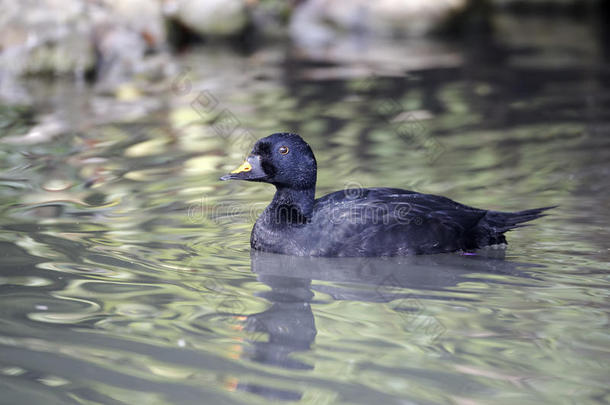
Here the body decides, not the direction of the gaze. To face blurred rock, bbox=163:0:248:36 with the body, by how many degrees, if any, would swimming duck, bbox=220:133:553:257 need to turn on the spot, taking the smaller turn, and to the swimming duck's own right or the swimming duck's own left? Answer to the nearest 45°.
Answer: approximately 90° to the swimming duck's own right

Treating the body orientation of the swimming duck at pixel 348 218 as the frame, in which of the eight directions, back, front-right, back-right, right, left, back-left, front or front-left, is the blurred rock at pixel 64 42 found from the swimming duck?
front-right

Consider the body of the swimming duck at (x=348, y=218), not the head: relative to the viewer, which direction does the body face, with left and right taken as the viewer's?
facing to the left of the viewer

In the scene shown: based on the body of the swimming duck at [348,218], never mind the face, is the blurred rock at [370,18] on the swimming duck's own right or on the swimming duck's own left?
on the swimming duck's own right
